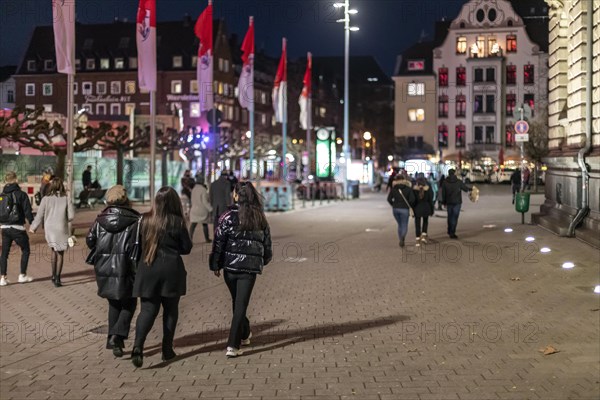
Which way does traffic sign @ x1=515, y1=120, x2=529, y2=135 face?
toward the camera

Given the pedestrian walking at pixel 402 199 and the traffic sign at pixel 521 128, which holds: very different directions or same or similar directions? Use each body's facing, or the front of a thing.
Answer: very different directions

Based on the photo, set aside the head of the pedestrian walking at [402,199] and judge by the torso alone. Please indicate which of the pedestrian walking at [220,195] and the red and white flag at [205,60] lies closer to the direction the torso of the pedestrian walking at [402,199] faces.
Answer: the red and white flag

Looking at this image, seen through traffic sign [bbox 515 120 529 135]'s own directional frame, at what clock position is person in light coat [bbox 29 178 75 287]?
The person in light coat is roughly at 1 o'clock from the traffic sign.

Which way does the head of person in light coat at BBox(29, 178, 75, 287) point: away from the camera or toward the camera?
away from the camera

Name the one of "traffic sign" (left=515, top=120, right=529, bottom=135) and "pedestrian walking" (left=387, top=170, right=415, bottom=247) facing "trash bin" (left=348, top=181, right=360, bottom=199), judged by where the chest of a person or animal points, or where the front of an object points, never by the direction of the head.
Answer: the pedestrian walking

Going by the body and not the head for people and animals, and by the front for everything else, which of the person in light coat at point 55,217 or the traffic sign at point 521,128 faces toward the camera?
the traffic sign

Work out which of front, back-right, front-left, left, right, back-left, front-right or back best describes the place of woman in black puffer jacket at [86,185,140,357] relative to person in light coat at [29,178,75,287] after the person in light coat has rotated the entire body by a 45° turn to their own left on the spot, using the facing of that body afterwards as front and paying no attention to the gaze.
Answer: back-left

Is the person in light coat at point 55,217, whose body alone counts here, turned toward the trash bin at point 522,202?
no

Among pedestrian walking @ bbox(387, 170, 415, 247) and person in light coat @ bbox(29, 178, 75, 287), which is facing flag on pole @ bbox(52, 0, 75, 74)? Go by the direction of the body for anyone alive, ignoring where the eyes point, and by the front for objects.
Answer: the person in light coat

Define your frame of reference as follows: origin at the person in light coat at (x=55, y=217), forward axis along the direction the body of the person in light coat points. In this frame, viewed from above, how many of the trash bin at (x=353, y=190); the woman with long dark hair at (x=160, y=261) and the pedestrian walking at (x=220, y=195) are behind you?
1

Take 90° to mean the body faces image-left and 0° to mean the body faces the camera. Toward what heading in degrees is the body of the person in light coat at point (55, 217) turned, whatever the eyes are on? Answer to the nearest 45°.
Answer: approximately 180°

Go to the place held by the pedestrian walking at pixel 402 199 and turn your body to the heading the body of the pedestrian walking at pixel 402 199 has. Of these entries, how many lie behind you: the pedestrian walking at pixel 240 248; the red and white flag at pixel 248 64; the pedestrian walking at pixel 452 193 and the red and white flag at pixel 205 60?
1

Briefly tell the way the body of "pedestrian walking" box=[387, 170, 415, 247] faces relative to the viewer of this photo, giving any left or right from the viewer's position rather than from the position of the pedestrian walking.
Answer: facing away from the viewer

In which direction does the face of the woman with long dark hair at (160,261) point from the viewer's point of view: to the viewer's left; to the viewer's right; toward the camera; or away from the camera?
away from the camera
